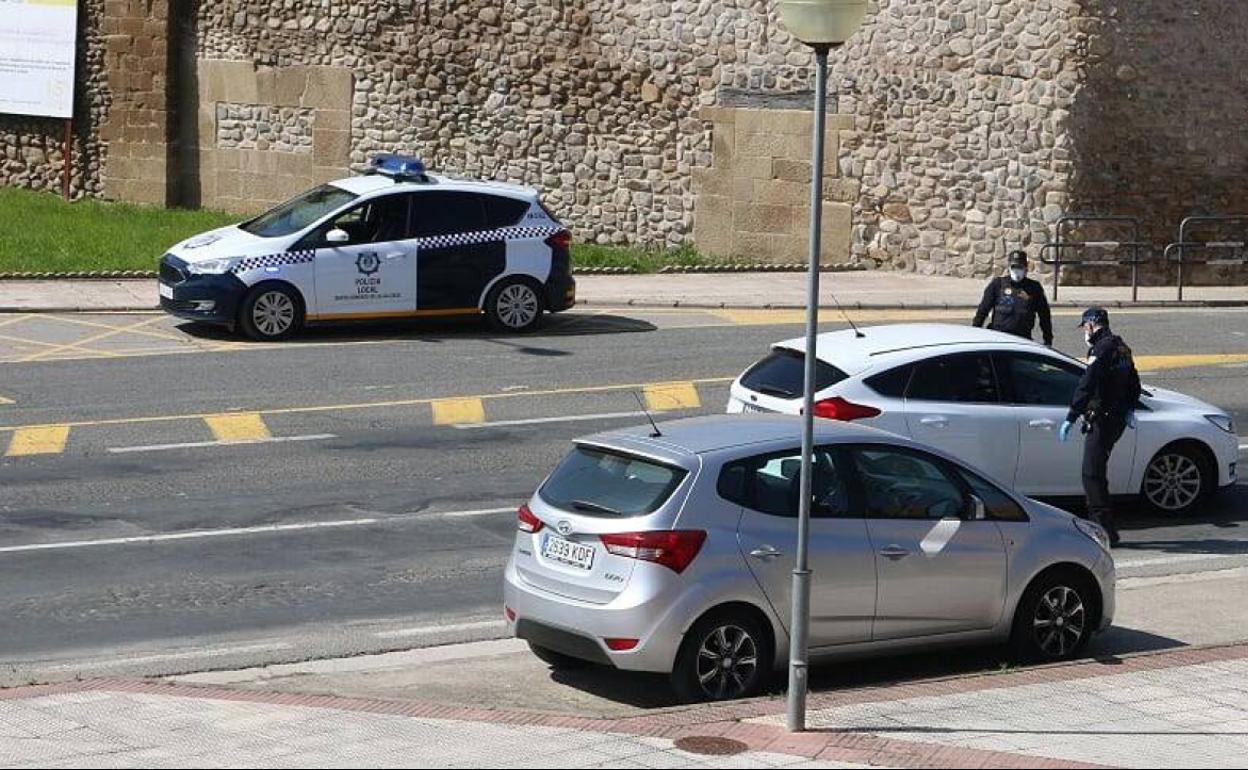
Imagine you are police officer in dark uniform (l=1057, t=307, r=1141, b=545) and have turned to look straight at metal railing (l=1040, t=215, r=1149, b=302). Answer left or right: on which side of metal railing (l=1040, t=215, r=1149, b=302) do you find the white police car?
left

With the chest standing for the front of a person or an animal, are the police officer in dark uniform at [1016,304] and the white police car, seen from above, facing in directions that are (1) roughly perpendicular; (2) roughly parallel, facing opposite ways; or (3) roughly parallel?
roughly perpendicular

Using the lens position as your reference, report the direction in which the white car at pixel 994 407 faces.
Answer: facing away from the viewer and to the right of the viewer

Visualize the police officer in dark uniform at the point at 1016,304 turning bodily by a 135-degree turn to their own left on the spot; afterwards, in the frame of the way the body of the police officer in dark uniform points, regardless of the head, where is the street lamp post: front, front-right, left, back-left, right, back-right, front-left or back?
back-right

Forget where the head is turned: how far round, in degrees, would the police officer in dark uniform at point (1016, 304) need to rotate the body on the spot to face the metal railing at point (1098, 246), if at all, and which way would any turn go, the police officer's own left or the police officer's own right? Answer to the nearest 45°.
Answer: approximately 180°

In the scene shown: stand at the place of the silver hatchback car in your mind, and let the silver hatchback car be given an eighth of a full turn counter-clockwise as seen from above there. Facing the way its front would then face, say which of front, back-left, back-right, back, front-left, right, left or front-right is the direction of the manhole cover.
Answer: back

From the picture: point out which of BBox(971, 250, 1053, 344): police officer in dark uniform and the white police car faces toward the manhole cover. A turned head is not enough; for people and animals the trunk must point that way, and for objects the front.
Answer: the police officer in dark uniform

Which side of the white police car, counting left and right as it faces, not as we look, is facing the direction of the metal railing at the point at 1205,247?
back

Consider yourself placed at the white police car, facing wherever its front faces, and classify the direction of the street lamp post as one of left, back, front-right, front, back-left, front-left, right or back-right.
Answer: left

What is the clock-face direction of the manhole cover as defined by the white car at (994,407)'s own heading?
The manhole cover is roughly at 5 o'clock from the white car.

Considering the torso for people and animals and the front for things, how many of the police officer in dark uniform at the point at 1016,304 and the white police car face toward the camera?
1

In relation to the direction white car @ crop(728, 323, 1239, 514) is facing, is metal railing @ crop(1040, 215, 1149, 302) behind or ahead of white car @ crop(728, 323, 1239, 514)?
ahead

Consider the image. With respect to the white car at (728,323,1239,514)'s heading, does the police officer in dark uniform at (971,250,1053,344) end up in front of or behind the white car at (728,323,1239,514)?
in front

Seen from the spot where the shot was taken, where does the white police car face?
facing to the left of the viewer

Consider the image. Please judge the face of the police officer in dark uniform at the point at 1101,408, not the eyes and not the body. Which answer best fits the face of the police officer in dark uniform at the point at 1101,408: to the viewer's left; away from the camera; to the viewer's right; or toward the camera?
to the viewer's left
